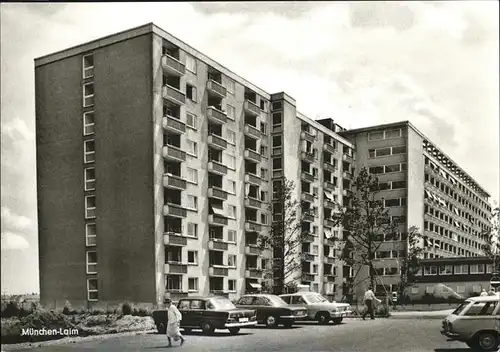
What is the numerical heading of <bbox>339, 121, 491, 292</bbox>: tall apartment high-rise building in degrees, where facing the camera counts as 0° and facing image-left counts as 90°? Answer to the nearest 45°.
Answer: approximately 315°

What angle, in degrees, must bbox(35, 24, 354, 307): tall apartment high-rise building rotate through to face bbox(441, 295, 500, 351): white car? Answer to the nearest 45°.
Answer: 0° — it already faces it

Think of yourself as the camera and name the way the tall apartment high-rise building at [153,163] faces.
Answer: facing the viewer and to the right of the viewer

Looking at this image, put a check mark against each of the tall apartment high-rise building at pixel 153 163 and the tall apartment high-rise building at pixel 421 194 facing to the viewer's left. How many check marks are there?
0
